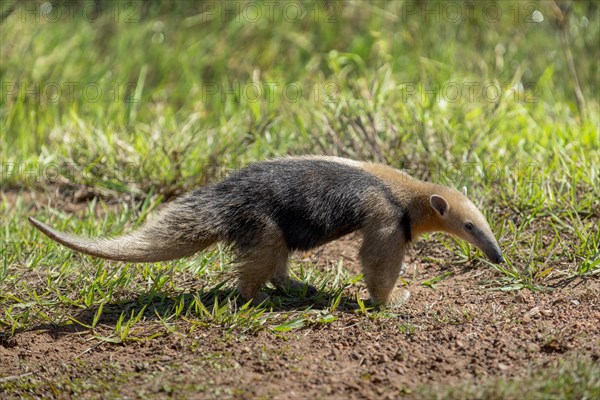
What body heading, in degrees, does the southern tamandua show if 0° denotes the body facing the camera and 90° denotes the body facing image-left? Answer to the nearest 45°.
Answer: approximately 270°
